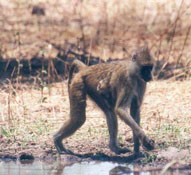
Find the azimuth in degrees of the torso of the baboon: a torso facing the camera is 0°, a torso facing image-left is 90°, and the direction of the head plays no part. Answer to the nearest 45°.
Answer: approximately 270°
